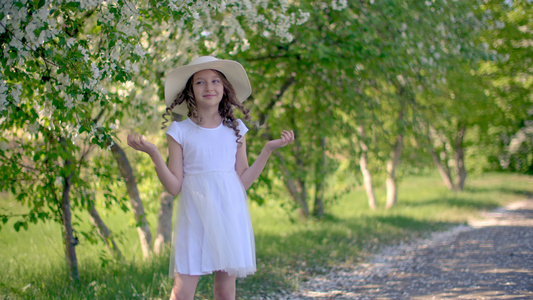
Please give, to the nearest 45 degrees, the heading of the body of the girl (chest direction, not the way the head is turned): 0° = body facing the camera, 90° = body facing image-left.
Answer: approximately 0°
